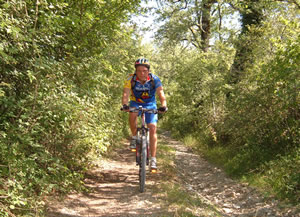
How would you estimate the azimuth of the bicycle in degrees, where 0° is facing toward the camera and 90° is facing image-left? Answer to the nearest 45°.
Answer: approximately 0°
